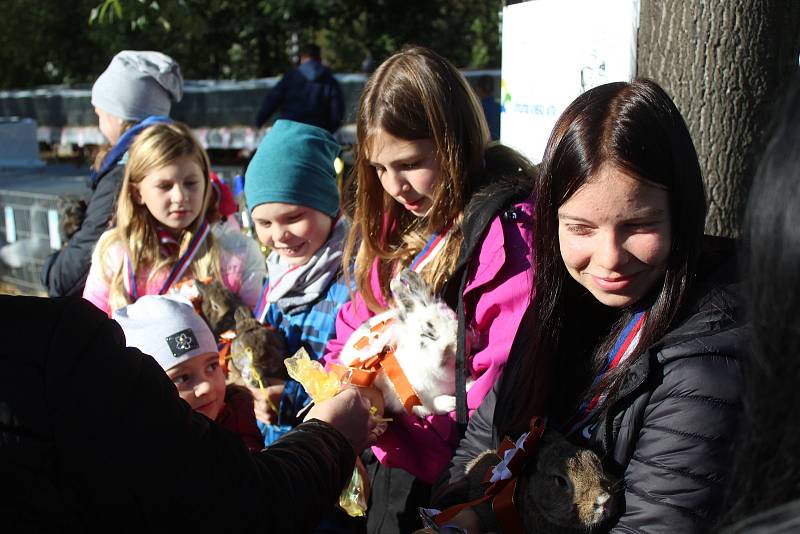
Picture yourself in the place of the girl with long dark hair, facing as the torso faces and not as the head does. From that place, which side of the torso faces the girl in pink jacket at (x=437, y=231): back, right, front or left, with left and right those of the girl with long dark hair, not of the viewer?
right

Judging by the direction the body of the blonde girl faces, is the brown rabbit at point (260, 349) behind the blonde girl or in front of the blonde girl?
in front

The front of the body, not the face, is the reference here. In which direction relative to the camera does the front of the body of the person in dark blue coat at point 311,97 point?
away from the camera

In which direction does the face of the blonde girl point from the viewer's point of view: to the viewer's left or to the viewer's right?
to the viewer's right

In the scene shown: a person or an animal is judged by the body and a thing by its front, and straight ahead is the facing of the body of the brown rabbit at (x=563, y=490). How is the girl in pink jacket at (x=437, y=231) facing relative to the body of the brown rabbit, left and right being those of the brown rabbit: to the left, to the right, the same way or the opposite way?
to the right

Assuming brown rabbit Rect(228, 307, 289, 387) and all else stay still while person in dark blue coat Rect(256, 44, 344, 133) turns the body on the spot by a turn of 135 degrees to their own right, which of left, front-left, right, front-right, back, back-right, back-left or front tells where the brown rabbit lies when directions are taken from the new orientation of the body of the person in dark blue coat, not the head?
front-right

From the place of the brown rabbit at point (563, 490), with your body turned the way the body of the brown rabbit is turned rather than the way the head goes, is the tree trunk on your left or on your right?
on your left

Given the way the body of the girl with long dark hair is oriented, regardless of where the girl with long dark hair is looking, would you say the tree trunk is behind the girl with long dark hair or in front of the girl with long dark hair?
behind

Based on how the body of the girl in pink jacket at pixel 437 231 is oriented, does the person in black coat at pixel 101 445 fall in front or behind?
in front

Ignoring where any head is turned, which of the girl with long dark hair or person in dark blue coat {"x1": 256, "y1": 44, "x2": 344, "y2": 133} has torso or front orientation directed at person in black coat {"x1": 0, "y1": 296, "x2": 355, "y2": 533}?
the girl with long dark hair
